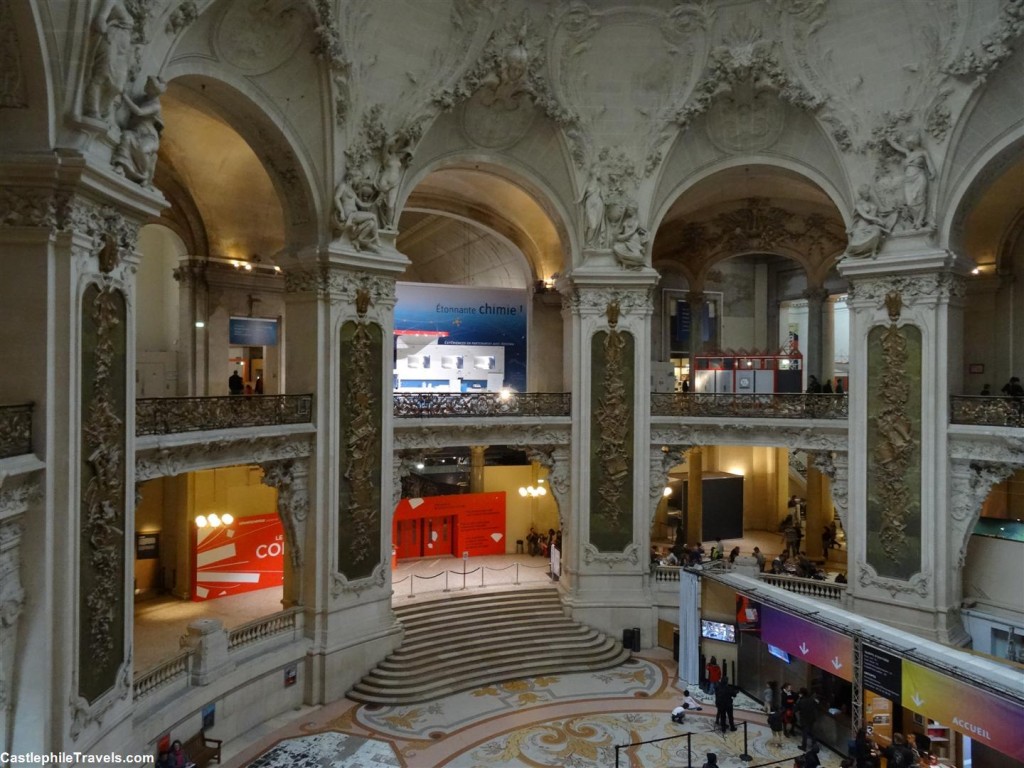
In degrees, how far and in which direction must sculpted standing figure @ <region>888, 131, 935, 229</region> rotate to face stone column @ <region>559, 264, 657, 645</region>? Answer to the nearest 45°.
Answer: approximately 45° to its right

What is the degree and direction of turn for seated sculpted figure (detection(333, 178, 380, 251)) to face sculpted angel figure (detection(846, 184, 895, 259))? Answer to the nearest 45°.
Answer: approximately 45° to its left

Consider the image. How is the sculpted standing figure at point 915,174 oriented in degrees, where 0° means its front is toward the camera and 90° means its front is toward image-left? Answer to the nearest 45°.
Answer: approximately 45°

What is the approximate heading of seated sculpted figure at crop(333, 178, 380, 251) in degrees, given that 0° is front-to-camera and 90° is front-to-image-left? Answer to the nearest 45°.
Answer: approximately 315°

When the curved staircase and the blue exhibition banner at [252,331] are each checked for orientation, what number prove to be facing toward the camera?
2

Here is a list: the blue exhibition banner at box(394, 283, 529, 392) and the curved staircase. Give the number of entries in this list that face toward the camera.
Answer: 2

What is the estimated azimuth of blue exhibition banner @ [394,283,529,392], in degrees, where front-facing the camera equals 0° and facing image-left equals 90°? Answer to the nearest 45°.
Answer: approximately 0°
